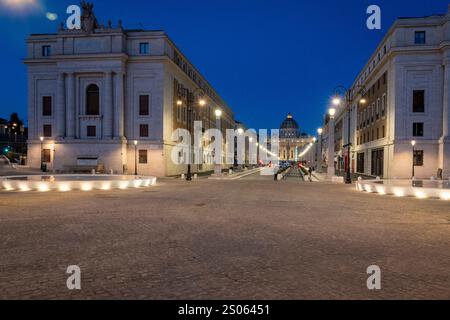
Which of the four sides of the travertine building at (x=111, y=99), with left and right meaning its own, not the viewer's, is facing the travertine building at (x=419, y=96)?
left

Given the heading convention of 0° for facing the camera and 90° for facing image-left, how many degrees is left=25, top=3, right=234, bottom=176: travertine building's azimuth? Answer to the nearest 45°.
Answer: approximately 0°
